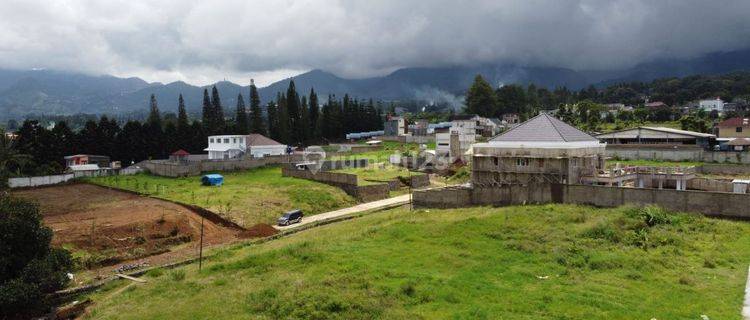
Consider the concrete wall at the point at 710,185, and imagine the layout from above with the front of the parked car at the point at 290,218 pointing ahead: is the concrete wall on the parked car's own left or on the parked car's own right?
on the parked car's own left

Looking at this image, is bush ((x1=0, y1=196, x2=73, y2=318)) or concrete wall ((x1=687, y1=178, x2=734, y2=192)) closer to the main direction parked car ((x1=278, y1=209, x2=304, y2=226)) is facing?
the bush

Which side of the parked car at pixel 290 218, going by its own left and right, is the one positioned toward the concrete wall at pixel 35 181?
right

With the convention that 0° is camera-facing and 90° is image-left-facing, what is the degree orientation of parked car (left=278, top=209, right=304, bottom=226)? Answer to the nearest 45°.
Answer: approximately 45°

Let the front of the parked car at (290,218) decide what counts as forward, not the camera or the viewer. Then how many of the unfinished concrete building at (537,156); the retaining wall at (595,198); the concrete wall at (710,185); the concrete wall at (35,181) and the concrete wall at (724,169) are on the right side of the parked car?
1

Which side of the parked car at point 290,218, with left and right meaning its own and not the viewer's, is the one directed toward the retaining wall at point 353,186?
back

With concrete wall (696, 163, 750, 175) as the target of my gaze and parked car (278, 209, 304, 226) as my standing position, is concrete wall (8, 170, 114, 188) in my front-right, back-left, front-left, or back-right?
back-left

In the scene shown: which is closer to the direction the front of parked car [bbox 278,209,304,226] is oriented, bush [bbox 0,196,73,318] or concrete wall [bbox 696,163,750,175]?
the bush

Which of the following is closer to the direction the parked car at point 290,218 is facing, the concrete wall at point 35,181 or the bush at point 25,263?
the bush

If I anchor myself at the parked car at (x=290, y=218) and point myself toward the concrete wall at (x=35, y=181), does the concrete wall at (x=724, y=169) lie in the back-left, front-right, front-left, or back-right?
back-right

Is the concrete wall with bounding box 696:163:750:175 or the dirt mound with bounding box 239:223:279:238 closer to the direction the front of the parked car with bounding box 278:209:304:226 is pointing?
the dirt mound

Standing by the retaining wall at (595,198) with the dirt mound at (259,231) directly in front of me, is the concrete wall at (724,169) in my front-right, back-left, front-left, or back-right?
back-right

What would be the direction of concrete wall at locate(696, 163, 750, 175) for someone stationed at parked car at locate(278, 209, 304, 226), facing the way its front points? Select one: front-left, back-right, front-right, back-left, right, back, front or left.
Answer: back-left
